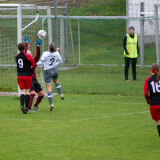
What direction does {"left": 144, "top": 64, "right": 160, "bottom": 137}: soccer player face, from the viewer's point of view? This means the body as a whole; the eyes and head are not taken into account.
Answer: away from the camera

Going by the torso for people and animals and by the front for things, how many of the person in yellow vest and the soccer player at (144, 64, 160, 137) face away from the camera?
1

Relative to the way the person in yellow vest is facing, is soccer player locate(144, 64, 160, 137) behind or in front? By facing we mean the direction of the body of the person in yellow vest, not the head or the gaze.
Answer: in front

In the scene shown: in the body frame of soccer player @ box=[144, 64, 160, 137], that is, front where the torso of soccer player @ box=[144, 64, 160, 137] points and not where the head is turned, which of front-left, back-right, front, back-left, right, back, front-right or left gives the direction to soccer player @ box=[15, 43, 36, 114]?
front-left

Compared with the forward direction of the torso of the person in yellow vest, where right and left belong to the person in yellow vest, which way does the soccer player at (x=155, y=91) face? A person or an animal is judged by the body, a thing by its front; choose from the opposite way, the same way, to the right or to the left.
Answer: the opposite way

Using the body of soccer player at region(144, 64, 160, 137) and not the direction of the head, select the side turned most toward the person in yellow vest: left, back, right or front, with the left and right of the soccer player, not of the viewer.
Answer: front

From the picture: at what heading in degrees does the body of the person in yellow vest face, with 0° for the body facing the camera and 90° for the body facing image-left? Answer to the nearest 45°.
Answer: approximately 0°

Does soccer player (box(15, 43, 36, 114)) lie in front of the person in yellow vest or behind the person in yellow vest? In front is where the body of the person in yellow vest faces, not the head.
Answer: in front
